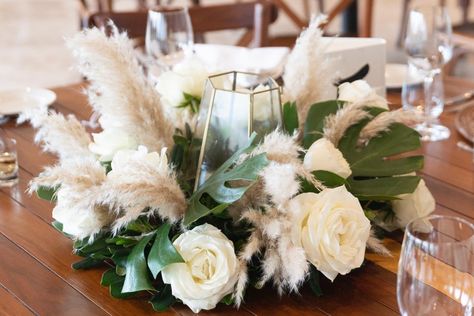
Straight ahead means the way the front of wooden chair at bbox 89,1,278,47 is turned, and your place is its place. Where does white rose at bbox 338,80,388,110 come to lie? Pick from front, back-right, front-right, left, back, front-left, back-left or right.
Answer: front

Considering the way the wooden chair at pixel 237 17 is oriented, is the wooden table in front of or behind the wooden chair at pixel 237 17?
in front

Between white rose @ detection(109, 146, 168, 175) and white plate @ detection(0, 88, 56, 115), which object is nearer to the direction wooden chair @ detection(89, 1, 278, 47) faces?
the white rose

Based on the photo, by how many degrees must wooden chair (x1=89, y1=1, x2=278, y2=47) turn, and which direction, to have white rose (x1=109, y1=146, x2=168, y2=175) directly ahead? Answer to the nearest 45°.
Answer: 0° — it already faces it

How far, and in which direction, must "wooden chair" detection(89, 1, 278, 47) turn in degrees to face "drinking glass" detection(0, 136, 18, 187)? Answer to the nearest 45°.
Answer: approximately 45° to its right

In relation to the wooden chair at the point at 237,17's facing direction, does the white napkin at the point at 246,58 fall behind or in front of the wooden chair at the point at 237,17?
in front

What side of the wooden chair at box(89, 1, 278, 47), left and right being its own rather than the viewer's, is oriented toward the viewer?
front

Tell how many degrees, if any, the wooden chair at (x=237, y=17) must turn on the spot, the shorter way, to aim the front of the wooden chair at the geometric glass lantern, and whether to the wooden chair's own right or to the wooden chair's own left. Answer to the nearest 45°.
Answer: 0° — it already faces it

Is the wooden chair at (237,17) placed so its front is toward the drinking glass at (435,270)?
yes

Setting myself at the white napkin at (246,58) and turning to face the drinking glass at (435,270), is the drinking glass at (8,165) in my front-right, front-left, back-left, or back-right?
front-right

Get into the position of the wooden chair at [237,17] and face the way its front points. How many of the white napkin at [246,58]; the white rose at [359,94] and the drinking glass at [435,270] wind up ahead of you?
3

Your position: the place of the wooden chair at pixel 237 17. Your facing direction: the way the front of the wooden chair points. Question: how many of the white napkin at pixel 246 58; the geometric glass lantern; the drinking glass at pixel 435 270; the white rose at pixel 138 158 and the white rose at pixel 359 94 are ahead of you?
5

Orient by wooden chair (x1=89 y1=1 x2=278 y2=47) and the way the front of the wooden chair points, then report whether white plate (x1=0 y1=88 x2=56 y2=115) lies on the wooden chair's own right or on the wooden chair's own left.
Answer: on the wooden chair's own right

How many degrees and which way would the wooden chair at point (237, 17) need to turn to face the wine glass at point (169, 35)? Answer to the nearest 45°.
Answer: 0° — it already faces it
